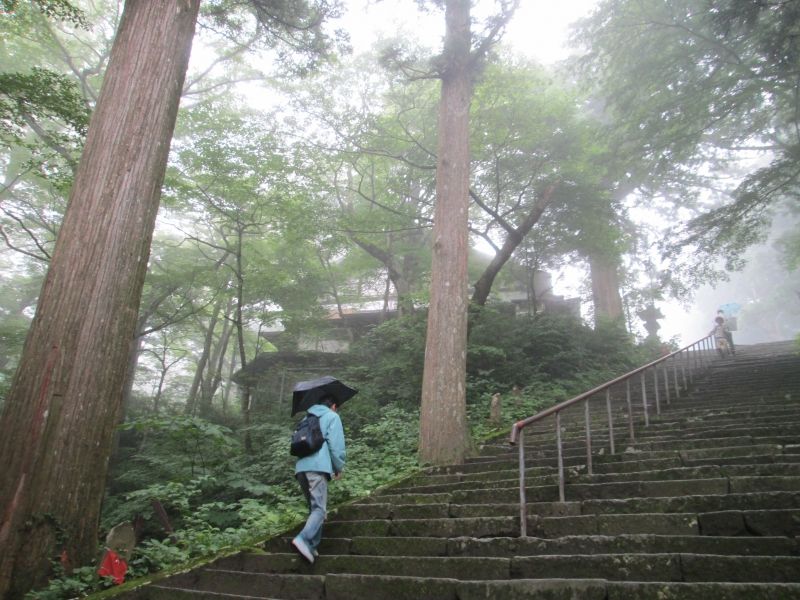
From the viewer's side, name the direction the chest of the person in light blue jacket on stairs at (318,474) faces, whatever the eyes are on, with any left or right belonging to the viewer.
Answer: facing away from the viewer and to the right of the viewer

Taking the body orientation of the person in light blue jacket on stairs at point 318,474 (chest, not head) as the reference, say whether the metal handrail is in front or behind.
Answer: in front

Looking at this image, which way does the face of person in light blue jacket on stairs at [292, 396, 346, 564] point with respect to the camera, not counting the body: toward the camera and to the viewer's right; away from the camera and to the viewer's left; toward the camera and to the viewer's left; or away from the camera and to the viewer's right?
away from the camera and to the viewer's right
